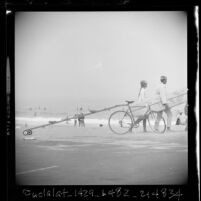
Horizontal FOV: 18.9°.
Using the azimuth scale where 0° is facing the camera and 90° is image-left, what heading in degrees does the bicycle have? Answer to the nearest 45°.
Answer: approximately 270°
